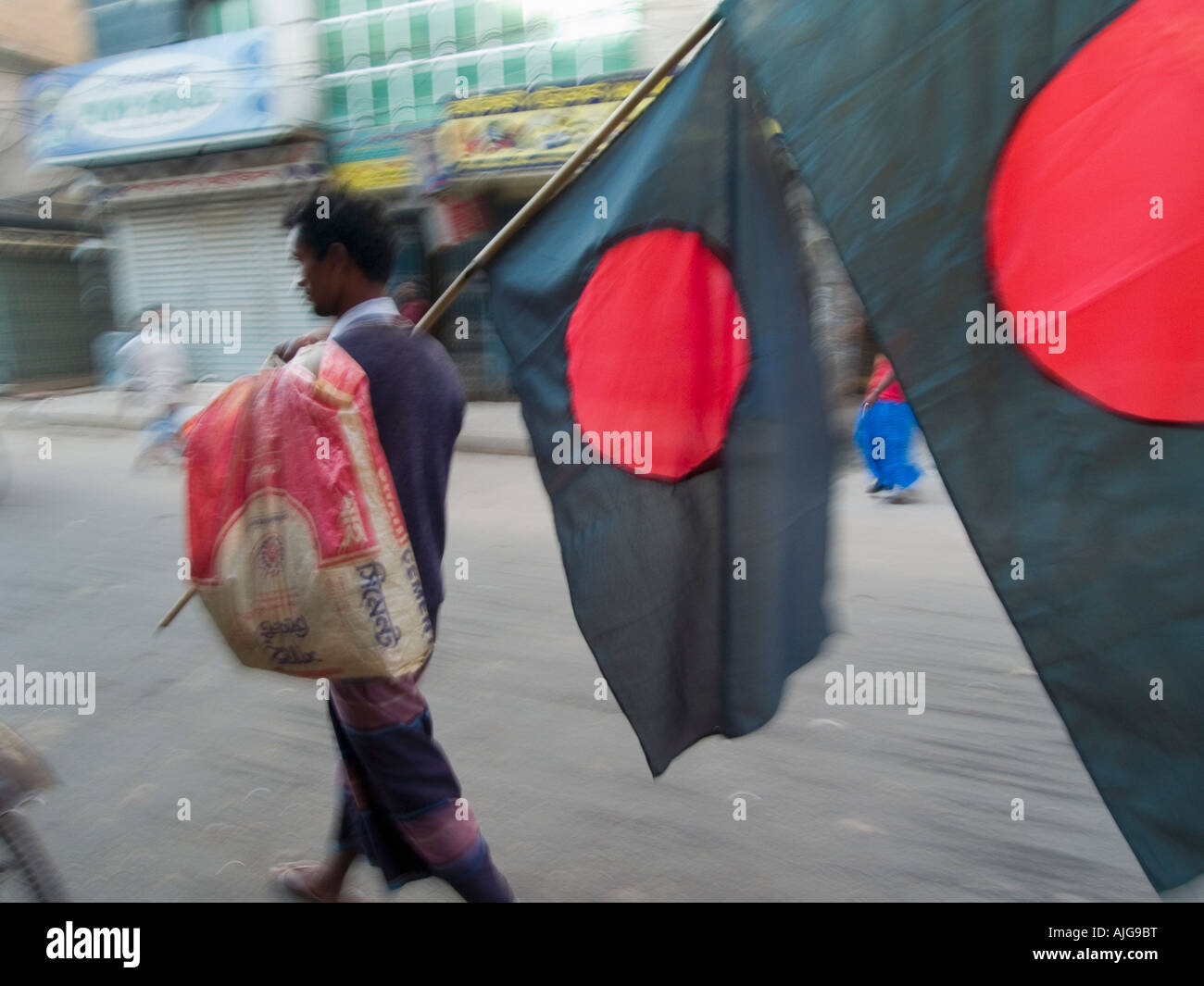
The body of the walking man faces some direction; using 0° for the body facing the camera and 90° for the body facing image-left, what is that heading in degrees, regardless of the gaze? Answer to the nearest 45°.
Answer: approximately 90°

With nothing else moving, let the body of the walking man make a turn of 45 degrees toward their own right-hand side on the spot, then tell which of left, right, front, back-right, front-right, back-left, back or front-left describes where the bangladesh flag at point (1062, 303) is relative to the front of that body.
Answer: back

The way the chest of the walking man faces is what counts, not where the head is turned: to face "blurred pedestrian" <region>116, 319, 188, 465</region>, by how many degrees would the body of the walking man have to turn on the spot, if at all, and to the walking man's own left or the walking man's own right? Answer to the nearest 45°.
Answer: approximately 90° to the walking man's own right

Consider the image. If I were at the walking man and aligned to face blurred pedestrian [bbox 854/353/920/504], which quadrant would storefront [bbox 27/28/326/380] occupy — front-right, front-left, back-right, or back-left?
front-left

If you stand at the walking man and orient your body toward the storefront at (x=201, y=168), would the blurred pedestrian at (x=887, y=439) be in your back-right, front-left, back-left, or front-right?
front-right

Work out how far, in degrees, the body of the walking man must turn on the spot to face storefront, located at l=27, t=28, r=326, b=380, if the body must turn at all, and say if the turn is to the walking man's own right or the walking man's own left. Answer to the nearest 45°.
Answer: approximately 90° to the walking man's own right

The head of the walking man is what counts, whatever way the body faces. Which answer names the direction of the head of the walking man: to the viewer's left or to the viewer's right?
to the viewer's left

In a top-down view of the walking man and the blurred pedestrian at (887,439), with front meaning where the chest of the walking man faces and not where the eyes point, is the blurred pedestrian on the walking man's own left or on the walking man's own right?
on the walking man's own right
